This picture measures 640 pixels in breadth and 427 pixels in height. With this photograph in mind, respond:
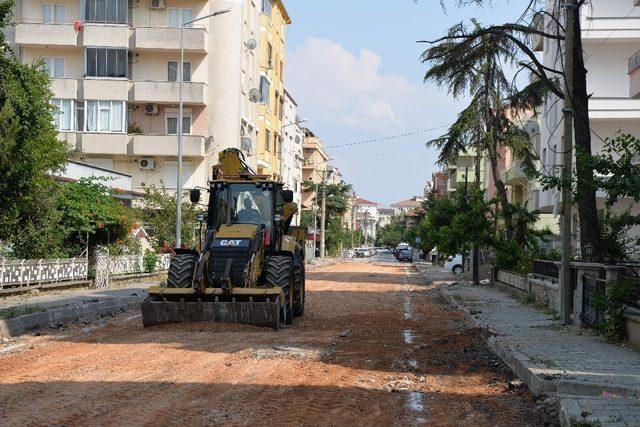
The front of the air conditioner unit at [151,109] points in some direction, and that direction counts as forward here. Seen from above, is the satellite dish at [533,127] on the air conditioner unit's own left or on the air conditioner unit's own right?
on the air conditioner unit's own left

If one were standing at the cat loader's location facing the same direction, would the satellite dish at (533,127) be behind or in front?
behind

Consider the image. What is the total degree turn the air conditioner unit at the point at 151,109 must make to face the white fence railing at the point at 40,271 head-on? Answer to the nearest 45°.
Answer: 0° — it already faces it

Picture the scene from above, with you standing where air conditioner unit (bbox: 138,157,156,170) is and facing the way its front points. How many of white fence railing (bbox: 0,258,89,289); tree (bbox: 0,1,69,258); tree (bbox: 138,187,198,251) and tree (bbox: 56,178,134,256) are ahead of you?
4

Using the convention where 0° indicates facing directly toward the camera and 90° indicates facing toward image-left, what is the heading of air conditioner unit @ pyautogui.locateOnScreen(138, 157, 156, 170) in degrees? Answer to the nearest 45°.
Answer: approximately 0°

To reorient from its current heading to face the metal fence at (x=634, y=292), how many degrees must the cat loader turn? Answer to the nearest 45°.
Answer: approximately 45° to its left

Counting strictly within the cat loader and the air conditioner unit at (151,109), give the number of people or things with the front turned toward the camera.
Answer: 2

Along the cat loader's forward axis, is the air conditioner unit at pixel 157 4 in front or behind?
behind

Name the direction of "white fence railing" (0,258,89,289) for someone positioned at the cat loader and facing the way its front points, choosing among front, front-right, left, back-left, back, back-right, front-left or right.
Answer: back-right
